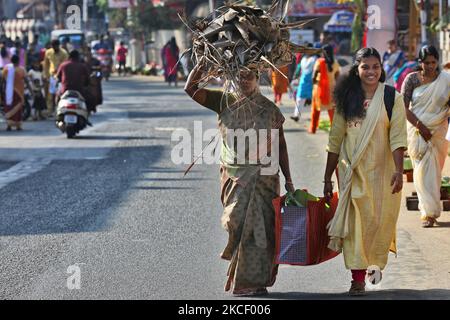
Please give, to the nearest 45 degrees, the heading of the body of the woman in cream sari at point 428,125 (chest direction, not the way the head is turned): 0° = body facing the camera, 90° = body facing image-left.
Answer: approximately 0°

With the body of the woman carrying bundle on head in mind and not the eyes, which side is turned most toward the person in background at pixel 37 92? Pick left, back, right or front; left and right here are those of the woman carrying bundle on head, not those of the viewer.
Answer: back

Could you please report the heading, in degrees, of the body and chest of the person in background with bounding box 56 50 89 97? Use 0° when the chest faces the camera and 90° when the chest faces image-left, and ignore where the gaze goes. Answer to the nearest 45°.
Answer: approximately 180°

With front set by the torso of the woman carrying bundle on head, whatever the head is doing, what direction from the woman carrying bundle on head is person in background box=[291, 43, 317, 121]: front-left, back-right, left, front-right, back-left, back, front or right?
back

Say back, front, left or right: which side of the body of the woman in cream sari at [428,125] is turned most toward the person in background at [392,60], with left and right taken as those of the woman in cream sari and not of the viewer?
back
